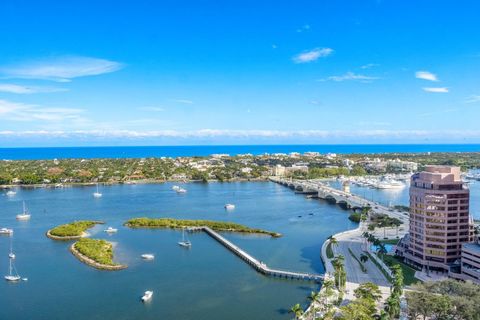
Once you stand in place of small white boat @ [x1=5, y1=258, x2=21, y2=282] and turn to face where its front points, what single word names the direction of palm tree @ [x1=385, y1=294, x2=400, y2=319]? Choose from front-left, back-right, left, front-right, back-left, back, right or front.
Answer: back-left

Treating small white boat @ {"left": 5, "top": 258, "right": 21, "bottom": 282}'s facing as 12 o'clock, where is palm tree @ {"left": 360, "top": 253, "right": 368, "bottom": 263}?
The palm tree is roughly at 7 o'clock from the small white boat.

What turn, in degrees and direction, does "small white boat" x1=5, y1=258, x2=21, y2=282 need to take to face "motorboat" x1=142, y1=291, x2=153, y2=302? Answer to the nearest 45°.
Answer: approximately 135° to its left

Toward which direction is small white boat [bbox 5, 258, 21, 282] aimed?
to the viewer's left

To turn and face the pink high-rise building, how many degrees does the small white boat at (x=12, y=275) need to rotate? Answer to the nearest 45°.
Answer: approximately 135° to its left

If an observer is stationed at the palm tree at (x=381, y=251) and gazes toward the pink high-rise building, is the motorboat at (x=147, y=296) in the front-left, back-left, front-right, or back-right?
back-right
